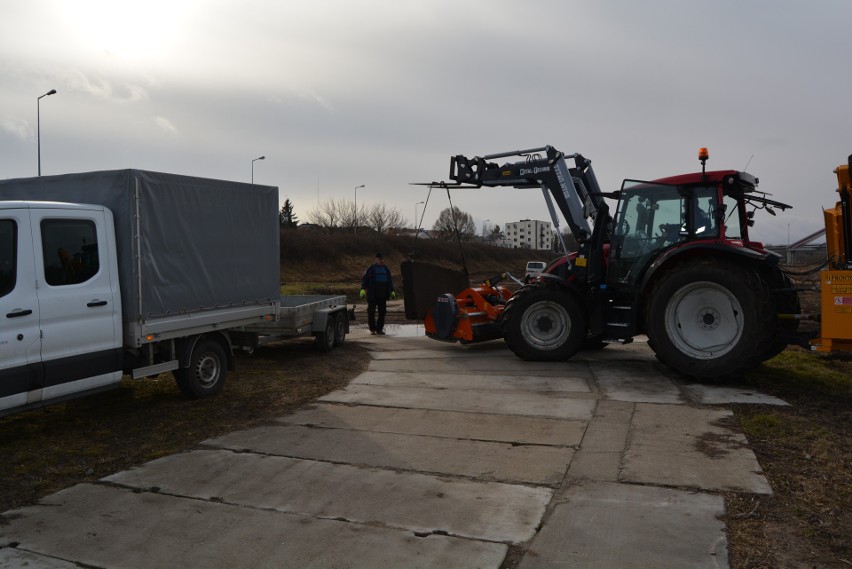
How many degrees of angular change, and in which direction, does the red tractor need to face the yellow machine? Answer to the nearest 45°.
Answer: approximately 135° to its left

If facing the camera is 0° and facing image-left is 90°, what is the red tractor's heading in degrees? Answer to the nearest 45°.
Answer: approximately 90°

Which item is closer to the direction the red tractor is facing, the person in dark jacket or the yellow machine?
the person in dark jacket

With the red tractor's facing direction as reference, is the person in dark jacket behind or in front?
in front
